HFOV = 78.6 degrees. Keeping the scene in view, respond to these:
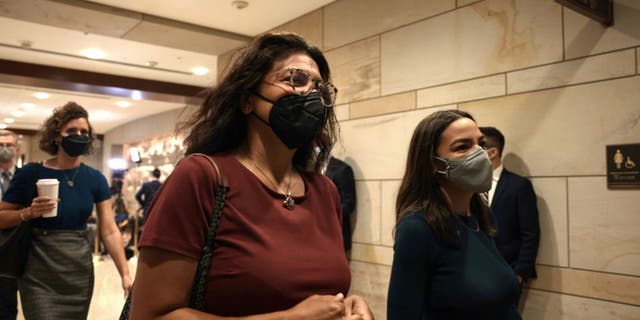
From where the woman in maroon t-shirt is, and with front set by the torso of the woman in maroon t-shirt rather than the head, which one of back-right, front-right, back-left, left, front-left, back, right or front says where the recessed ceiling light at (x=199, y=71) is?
back-left

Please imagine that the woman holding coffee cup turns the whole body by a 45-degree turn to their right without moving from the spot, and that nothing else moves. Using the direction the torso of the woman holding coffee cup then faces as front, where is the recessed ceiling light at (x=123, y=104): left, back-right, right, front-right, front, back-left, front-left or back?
back

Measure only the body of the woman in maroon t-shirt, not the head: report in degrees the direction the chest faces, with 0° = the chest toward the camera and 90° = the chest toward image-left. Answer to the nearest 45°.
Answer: approximately 315°

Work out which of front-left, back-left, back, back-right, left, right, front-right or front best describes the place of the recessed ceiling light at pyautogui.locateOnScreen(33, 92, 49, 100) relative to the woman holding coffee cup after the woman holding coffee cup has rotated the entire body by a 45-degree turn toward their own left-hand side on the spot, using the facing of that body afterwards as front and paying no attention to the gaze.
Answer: left

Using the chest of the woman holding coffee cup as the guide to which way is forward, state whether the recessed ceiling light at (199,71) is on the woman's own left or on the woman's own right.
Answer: on the woman's own left

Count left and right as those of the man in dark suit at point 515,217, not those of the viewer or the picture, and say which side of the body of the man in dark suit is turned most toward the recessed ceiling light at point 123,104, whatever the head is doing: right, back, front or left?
right

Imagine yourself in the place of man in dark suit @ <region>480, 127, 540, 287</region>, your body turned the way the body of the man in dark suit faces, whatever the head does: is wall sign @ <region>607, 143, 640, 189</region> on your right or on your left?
on your left

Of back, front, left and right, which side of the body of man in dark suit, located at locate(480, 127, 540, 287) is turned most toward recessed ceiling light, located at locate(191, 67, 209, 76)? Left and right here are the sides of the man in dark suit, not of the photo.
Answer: right

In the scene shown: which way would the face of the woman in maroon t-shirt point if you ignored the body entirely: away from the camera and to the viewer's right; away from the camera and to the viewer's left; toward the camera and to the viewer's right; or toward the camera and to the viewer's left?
toward the camera and to the viewer's right
